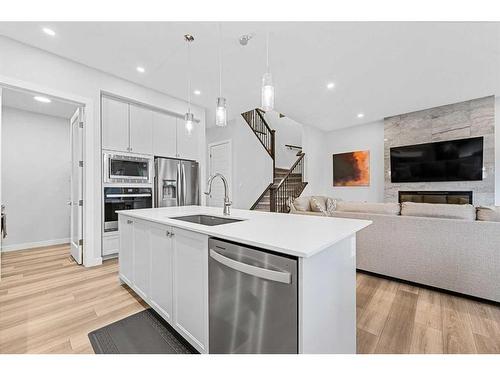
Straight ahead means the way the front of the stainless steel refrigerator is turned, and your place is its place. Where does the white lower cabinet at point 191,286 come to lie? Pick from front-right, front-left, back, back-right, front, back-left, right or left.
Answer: front-right

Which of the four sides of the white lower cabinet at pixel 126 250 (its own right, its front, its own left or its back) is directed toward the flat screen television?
back

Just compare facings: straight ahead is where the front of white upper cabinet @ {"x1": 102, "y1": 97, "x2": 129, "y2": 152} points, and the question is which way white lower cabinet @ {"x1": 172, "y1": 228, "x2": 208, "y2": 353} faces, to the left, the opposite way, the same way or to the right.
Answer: to the right

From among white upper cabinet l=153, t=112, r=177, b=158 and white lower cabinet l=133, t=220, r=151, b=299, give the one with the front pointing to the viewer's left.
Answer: the white lower cabinet

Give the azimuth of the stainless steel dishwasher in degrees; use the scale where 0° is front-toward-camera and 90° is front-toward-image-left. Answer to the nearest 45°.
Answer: approximately 45°

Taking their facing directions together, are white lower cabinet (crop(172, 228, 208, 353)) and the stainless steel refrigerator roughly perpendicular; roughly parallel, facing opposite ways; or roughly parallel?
roughly perpendicular

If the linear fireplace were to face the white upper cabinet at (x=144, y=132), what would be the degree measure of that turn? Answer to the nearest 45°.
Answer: approximately 45° to its right

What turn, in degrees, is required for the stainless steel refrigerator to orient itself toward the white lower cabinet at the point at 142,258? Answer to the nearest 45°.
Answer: approximately 45° to its right
